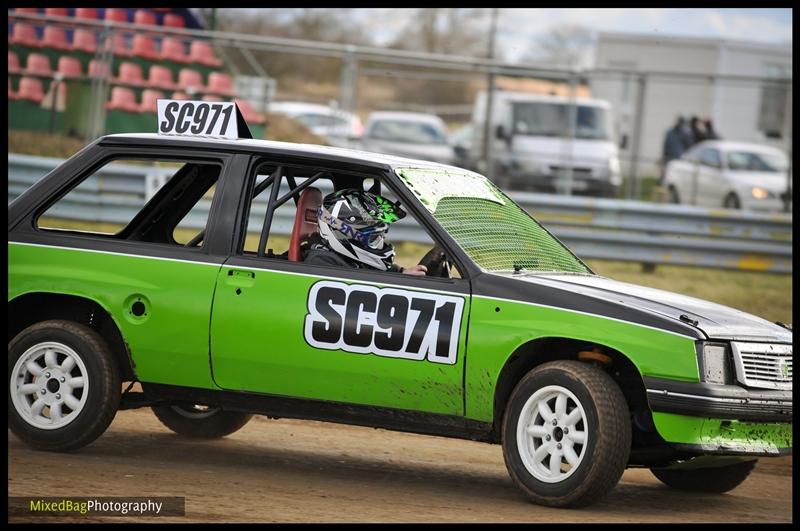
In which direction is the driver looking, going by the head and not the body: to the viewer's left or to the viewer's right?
to the viewer's right

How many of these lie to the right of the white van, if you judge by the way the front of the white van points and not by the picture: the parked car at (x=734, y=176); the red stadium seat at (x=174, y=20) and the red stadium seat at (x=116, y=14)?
2

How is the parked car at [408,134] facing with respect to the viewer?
toward the camera

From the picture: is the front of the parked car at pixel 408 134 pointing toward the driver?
yes

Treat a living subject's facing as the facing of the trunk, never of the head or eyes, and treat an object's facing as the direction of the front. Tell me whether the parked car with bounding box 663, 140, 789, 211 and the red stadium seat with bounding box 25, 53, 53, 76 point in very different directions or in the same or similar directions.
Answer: same or similar directions

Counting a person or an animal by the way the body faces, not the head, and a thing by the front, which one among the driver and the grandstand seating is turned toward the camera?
the grandstand seating

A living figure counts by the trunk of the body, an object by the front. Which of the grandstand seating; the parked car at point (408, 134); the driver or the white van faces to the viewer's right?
the driver

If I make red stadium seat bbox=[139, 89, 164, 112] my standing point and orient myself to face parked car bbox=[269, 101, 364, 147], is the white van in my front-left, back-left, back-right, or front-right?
front-right

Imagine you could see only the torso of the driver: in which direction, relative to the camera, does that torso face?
to the viewer's right

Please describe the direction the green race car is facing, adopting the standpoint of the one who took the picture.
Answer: facing the viewer and to the right of the viewer

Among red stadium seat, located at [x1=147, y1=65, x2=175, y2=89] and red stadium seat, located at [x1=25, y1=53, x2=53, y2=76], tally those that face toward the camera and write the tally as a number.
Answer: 2

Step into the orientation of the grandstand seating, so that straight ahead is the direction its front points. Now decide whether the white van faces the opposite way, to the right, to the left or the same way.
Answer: the same way

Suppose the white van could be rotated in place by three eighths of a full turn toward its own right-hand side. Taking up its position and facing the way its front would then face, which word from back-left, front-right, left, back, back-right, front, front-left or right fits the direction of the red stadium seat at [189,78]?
left

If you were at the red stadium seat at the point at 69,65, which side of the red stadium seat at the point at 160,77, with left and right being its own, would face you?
right

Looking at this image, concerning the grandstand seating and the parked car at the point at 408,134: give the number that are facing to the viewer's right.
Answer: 0

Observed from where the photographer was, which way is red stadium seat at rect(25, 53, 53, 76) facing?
facing the viewer

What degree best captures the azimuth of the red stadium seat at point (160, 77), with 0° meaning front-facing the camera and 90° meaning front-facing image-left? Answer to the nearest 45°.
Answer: approximately 0°

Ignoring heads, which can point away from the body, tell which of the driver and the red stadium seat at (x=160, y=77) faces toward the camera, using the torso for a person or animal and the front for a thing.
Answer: the red stadium seat

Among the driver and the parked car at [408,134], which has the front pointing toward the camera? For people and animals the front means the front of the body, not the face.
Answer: the parked car
